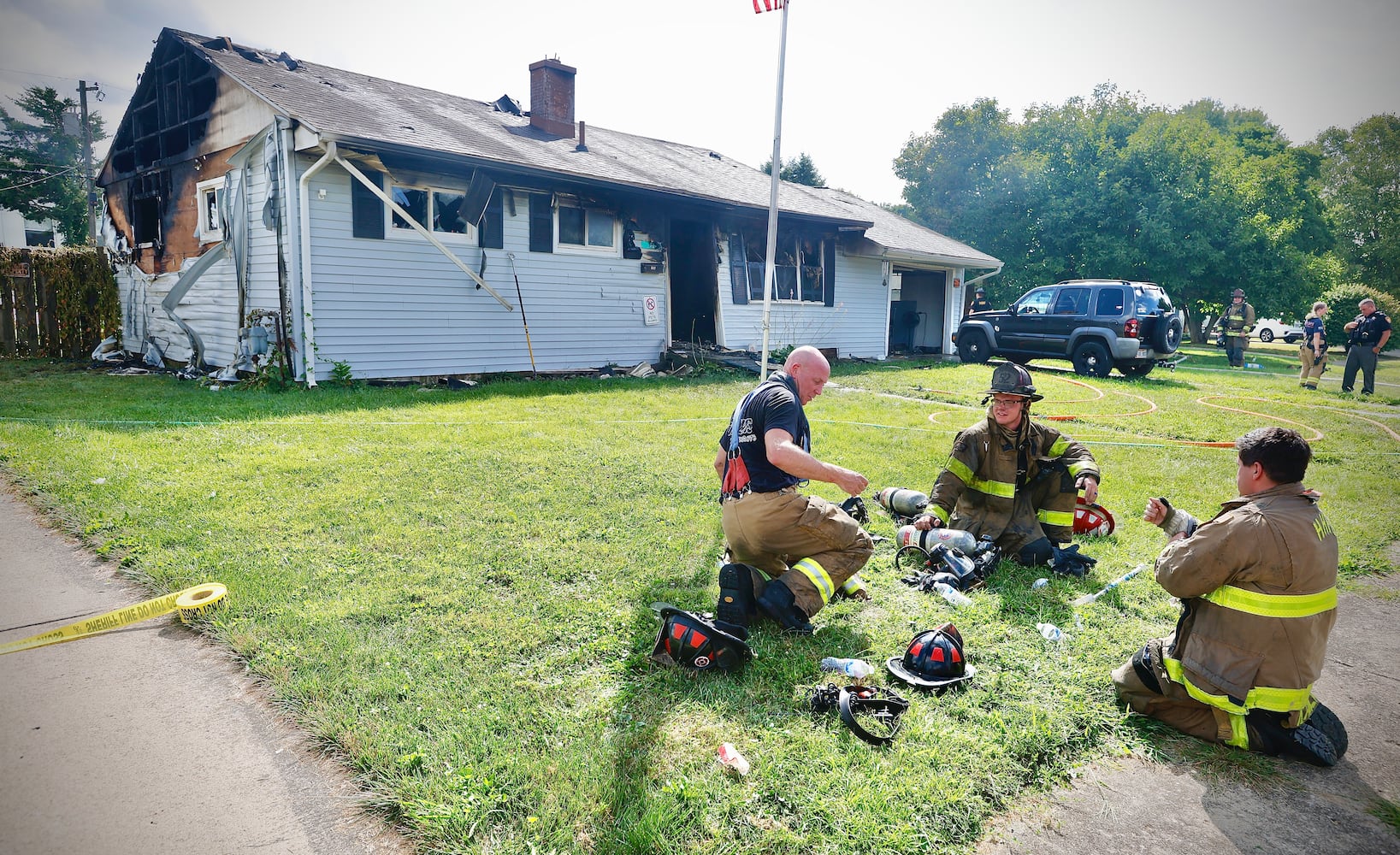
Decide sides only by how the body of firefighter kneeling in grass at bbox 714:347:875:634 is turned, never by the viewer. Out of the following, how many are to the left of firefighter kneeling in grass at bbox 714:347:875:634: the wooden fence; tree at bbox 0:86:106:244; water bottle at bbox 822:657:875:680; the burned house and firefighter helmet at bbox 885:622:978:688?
3

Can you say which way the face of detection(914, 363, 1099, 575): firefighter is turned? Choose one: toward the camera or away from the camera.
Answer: toward the camera

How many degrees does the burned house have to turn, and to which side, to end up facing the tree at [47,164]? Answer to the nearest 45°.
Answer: approximately 180°

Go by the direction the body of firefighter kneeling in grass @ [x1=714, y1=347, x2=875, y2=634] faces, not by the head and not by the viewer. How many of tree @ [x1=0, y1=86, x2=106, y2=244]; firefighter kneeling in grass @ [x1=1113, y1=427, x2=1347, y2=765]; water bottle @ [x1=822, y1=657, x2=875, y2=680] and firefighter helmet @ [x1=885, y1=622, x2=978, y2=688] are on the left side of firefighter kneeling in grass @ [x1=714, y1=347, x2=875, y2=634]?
1

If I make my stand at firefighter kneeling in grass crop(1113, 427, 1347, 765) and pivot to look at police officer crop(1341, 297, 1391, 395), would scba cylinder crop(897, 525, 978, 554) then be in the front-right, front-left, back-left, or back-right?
front-left

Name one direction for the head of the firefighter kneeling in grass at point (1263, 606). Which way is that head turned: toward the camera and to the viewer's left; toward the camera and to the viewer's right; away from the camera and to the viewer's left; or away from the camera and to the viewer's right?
away from the camera and to the viewer's left

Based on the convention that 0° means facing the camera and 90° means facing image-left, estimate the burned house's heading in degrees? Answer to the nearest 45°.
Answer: approximately 315°

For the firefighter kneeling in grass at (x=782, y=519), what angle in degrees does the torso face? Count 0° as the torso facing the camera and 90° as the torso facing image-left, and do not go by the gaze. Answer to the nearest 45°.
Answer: approximately 225°

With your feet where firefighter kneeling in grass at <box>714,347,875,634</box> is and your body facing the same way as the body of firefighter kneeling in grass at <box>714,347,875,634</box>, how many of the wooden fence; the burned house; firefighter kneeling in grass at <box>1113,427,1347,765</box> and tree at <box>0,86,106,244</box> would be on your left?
3

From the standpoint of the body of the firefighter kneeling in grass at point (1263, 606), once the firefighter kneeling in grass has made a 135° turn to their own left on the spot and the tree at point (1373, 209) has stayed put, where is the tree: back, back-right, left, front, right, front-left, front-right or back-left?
back

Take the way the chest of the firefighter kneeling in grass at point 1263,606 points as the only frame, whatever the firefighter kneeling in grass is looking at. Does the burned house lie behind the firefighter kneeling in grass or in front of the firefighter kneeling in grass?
in front
